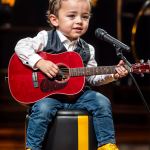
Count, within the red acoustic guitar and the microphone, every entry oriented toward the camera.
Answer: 1

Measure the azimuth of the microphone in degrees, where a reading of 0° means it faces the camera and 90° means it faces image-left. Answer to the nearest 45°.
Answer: approximately 90°

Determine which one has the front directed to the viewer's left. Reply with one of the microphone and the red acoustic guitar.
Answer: the microphone

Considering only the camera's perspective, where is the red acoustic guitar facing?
facing the viewer

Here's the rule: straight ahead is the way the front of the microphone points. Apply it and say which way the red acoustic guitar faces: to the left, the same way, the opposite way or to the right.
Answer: to the left

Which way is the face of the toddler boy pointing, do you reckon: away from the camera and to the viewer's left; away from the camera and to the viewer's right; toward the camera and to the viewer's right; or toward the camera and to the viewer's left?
toward the camera and to the viewer's right
